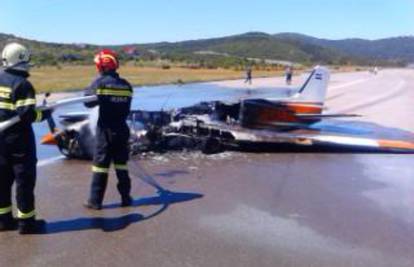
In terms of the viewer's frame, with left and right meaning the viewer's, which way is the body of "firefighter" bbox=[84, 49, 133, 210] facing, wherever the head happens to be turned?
facing away from the viewer and to the left of the viewer

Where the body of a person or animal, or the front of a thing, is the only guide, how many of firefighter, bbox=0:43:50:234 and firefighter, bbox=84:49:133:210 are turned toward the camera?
0

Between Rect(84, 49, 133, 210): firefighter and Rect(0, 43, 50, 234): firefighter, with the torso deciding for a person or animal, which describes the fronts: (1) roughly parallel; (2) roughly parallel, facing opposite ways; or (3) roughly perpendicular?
roughly perpendicular

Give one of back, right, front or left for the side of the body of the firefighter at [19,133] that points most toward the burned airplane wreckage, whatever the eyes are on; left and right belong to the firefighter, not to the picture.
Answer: front

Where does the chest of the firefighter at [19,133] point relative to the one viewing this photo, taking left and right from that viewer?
facing away from the viewer and to the right of the viewer

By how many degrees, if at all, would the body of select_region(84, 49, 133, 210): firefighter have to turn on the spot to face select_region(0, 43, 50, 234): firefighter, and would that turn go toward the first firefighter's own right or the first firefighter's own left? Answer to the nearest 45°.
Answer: approximately 90° to the first firefighter's own left

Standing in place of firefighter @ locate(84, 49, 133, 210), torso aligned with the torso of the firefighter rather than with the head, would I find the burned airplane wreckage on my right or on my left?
on my right
